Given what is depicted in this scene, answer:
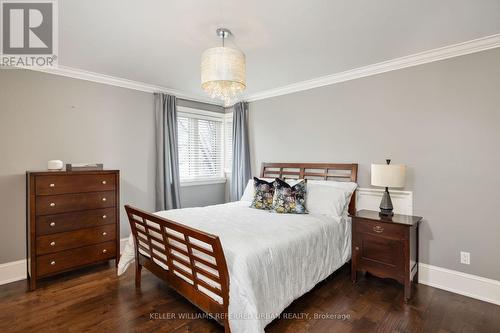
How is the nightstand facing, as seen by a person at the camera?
facing the viewer and to the left of the viewer

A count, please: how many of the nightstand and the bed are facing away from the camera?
0

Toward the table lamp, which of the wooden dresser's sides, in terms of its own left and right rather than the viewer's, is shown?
front

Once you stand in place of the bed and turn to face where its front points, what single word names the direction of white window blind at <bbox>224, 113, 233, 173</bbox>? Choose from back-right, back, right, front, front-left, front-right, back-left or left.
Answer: back-right

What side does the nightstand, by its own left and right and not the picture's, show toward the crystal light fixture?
front

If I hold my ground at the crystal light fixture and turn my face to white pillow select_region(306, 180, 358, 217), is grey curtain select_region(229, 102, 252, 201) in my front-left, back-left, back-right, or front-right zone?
front-left

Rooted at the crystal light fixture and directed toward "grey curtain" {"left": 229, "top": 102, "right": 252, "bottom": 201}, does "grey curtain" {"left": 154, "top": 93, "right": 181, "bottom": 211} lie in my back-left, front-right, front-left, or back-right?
front-left

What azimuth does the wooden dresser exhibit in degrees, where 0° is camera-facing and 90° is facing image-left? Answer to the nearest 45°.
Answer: approximately 315°

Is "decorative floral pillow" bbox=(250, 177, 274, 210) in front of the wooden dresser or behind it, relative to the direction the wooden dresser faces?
in front

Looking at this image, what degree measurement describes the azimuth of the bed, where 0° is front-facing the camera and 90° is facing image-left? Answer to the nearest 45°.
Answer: approximately 45°

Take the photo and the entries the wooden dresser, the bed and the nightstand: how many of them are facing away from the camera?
0

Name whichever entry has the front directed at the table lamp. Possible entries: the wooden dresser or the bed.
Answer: the wooden dresser
